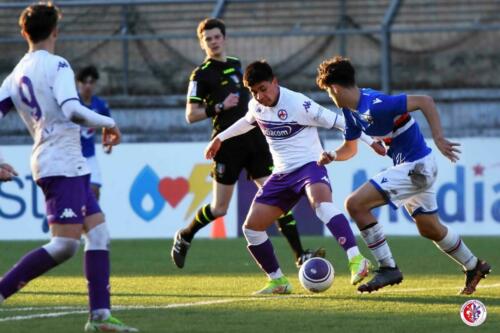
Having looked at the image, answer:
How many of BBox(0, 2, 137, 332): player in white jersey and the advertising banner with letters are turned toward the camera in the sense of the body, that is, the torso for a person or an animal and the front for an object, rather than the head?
1

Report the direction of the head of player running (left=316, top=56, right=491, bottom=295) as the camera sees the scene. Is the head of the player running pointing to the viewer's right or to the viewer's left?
to the viewer's left

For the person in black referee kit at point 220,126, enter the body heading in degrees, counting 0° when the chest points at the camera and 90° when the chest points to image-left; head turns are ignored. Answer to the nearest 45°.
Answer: approximately 315°

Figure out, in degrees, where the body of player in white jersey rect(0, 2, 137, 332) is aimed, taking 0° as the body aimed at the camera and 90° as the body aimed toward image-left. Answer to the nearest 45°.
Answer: approximately 225°

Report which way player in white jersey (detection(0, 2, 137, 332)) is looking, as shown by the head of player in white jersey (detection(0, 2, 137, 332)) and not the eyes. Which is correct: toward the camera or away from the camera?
away from the camera

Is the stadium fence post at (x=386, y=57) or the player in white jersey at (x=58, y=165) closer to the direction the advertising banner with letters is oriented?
the player in white jersey
